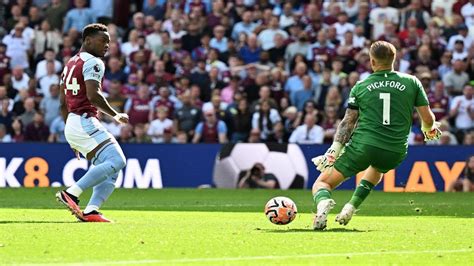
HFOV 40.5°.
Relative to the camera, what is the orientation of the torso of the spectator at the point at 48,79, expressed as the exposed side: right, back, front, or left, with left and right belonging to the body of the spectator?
front

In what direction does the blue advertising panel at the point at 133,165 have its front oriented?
toward the camera

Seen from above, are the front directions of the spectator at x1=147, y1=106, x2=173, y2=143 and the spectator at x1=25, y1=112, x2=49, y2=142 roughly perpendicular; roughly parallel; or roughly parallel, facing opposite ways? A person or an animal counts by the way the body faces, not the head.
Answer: roughly parallel

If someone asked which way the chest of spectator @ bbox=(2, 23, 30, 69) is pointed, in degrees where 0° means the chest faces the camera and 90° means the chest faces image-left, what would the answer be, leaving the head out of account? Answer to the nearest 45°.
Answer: approximately 0°

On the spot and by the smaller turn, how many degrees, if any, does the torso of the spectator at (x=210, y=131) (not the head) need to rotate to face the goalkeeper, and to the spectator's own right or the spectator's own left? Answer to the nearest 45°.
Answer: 0° — they already face them

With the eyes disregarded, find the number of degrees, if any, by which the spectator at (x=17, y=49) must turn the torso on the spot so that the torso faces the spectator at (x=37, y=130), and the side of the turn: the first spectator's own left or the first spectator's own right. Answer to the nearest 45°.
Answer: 0° — they already face them

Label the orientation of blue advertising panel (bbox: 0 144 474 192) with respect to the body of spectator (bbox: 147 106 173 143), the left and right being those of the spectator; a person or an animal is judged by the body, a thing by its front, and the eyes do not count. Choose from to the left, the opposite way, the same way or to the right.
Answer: the same way

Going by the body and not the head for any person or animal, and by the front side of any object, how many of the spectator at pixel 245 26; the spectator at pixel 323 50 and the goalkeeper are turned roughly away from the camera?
1

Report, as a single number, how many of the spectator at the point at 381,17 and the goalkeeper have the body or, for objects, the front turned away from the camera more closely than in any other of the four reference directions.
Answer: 1

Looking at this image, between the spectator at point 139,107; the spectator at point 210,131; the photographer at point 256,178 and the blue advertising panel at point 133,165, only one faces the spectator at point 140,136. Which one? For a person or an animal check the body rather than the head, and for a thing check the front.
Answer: the spectator at point 139,107

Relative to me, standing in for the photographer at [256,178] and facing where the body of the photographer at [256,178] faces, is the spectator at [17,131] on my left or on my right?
on my right

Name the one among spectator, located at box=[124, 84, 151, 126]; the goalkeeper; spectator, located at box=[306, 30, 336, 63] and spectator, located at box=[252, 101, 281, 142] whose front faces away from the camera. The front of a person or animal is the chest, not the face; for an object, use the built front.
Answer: the goalkeeper

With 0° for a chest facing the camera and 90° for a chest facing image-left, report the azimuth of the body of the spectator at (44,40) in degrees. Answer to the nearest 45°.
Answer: approximately 0°

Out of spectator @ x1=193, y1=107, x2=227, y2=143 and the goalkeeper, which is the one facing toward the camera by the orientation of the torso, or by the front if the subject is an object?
the spectator

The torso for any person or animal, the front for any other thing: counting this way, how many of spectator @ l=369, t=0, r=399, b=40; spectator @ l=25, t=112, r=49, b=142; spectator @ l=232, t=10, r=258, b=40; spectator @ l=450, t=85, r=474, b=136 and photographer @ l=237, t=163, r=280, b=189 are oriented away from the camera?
0

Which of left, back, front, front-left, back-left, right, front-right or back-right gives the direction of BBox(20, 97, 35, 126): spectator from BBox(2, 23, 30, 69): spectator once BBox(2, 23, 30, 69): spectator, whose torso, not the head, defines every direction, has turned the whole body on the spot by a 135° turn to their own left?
back-right

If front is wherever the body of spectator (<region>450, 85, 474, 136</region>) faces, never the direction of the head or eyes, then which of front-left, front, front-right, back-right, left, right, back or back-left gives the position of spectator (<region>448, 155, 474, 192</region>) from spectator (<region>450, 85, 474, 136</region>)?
front

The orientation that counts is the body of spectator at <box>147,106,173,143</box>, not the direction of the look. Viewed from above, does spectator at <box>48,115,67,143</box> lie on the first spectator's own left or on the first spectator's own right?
on the first spectator's own right

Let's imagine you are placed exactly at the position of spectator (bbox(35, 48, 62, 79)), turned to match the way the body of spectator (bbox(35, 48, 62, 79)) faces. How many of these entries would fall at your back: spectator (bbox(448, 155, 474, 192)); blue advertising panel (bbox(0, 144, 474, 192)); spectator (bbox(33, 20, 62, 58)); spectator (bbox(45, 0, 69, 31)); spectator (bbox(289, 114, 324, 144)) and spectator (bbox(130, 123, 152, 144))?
2
